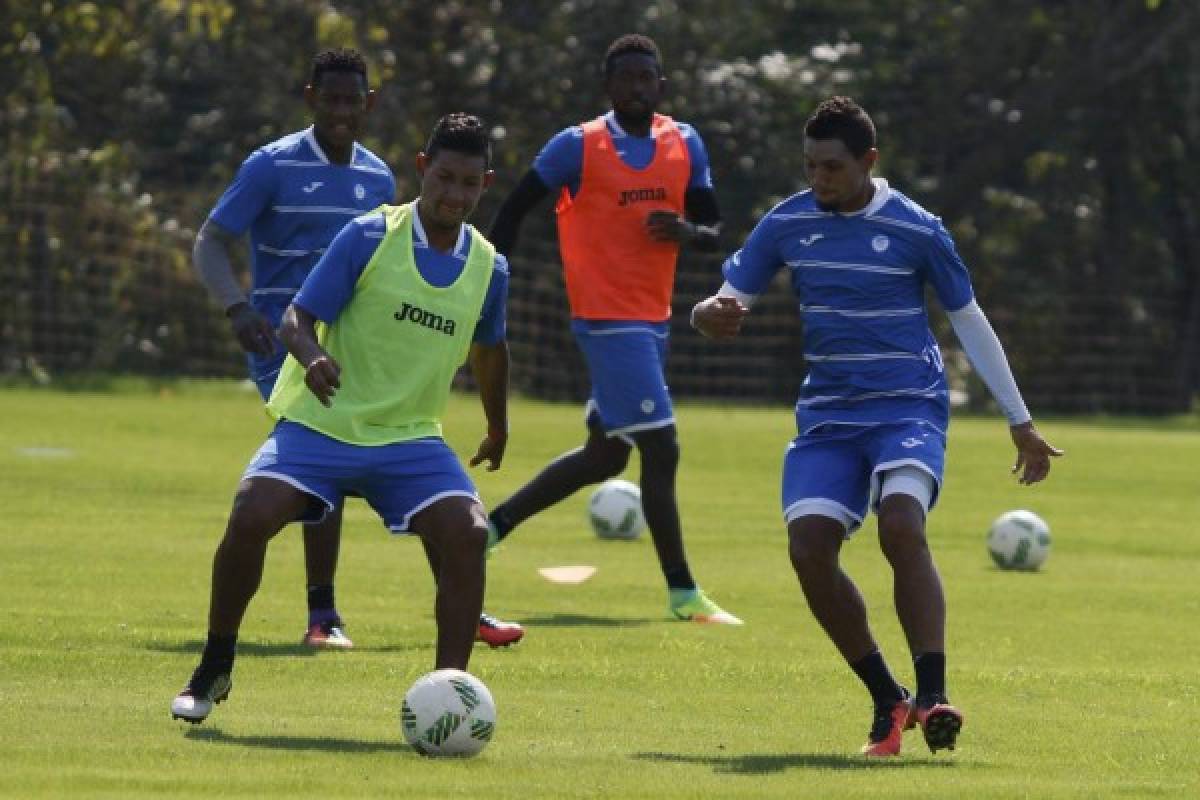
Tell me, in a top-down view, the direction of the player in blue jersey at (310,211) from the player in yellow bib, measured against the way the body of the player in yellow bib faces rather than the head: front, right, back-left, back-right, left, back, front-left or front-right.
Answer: back

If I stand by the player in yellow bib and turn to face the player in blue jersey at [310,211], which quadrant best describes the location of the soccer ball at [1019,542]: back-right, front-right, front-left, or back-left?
front-right

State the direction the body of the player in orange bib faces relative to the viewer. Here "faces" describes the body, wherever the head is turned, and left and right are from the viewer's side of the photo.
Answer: facing the viewer and to the right of the viewer

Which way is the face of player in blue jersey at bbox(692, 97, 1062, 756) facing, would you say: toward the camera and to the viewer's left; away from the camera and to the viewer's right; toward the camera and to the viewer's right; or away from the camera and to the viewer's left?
toward the camera and to the viewer's left

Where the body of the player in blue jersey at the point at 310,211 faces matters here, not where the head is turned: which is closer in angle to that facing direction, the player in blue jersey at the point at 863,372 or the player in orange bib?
the player in blue jersey

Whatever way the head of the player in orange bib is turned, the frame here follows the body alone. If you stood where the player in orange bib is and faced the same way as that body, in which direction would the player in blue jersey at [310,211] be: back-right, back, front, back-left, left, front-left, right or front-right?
right

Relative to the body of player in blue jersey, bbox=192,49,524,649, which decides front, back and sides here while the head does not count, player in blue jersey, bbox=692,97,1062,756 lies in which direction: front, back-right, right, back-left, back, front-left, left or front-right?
front

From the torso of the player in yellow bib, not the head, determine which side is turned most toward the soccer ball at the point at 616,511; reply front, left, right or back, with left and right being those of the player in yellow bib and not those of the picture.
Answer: back

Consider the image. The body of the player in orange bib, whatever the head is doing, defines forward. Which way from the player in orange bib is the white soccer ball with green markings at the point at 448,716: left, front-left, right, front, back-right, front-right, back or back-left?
front-right

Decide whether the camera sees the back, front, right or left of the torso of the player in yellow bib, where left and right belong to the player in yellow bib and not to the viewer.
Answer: front

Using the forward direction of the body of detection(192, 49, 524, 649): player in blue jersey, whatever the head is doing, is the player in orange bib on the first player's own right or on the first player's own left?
on the first player's own left

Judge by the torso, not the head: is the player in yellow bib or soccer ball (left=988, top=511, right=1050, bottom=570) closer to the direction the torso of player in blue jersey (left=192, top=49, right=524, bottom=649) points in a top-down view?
the player in yellow bib

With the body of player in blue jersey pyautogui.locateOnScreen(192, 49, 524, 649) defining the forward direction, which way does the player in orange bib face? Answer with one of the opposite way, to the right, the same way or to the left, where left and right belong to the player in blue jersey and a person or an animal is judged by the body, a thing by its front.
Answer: the same way
